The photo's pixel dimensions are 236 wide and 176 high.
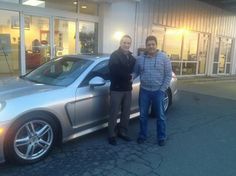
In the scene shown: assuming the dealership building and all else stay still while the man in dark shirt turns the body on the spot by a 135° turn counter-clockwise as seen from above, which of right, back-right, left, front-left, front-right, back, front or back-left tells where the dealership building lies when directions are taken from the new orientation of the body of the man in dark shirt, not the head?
front

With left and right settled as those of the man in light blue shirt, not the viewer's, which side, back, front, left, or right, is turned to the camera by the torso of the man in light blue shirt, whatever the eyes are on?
front

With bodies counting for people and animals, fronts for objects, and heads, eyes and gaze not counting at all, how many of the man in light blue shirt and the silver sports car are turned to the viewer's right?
0

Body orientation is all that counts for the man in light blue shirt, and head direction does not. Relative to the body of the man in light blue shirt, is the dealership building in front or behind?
behind

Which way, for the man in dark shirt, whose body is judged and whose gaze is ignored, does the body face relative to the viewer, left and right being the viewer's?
facing the viewer and to the right of the viewer

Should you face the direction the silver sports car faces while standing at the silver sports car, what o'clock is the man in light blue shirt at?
The man in light blue shirt is roughly at 7 o'clock from the silver sports car.

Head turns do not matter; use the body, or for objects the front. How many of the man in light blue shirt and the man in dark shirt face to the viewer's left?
0

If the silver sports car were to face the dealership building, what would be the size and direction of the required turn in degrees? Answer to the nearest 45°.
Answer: approximately 135° to its right

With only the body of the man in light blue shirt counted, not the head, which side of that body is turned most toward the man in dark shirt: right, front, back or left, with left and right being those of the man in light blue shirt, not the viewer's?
right

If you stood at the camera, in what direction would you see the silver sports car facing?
facing the viewer and to the left of the viewer
